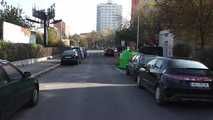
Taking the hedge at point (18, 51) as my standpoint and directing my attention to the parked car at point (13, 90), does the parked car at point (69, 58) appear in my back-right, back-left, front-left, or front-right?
back-left

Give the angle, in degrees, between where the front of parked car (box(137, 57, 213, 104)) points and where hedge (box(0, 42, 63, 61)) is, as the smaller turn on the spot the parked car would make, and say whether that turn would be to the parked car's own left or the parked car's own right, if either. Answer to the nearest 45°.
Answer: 0° — it already faces it

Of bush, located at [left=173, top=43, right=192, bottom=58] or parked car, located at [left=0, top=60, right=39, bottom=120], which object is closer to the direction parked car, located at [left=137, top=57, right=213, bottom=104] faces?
the bush

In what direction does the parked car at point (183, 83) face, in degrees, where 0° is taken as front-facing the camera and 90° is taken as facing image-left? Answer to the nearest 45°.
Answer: approximately 135°
